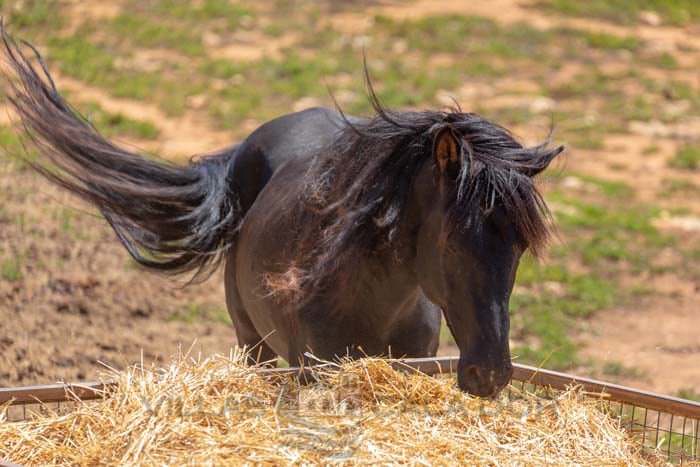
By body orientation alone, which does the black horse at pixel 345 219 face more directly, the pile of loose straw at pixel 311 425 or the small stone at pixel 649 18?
the pile of loose straw

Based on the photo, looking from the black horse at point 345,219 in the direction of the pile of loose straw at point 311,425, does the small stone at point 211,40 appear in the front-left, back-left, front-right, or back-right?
back-right

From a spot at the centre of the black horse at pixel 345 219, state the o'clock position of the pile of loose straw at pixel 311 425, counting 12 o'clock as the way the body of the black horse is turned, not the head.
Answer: The pile of loose straw is roughly at 2 o'clock from the black horse.

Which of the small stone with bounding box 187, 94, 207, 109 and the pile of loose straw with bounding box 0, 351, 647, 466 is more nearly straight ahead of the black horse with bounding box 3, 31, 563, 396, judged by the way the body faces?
the pile of loose straw

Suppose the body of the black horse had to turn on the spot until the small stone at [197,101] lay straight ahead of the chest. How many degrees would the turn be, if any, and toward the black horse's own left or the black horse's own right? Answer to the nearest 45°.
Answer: approximately 135° to the black horse's own left

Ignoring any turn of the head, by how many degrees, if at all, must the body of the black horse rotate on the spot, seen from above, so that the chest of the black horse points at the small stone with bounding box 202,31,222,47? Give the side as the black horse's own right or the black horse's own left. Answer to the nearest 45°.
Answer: approximately 135° to the black horse's own left

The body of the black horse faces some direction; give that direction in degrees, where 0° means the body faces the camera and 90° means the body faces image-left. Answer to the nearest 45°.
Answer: approximately 315°

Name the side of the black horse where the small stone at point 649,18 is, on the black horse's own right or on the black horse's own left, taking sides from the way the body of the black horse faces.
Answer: on the black horse's own left

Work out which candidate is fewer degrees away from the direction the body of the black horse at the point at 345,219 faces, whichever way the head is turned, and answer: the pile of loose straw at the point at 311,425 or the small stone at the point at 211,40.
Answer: the pile of loose straw
